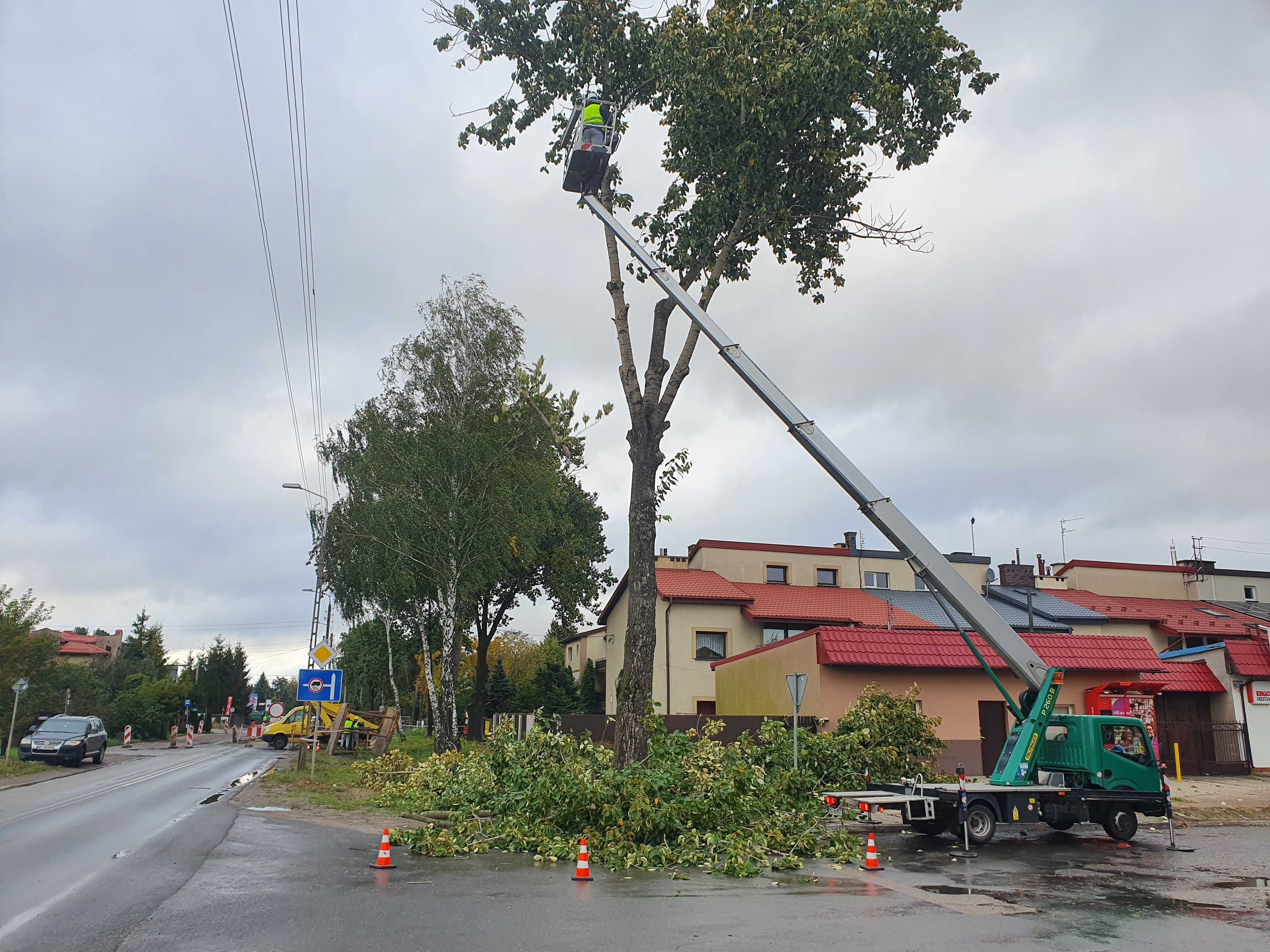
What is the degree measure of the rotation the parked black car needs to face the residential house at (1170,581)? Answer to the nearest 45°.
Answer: approximately 135° to its left

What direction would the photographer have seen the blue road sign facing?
facing the viewer

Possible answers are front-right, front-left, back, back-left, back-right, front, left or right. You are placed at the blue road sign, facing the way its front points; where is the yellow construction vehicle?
back

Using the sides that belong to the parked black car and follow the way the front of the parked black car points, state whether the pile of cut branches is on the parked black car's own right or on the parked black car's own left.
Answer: on the parked black car's own left

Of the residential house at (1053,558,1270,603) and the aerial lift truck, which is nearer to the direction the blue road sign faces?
the aerial lift truck

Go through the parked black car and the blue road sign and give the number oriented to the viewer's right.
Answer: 0

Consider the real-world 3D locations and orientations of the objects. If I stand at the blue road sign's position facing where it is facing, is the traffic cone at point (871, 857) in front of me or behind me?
in front

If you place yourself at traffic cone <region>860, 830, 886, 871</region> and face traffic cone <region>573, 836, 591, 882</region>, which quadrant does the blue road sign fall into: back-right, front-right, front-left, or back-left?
front-right

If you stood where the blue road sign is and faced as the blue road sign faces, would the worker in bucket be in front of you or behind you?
in front

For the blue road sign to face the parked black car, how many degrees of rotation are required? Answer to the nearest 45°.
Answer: approximately 135° to its right

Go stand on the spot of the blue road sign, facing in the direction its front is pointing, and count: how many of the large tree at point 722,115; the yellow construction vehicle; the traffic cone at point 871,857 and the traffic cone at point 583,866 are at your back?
1

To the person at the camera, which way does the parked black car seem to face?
facing the viewer and to the left of the viewer

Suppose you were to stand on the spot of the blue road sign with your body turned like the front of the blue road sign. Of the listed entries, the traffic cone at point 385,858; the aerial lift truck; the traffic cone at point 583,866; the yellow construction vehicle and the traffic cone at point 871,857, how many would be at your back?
1
